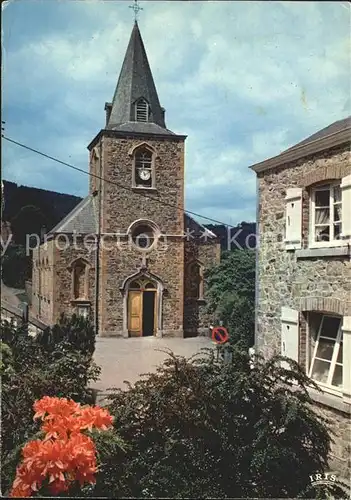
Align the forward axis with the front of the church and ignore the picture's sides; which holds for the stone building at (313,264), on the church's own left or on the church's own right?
on the church's own left

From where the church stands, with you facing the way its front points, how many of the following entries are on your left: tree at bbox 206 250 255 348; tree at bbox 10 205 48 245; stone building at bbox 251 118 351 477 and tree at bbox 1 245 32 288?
2

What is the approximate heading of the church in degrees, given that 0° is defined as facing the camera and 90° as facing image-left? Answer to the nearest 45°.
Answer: approximately 0°

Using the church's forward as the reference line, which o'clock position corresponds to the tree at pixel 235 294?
The tree is roughly at 9 o'clock from the church.

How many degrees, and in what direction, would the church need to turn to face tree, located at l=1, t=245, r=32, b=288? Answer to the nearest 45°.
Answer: approximately 90° to its right
